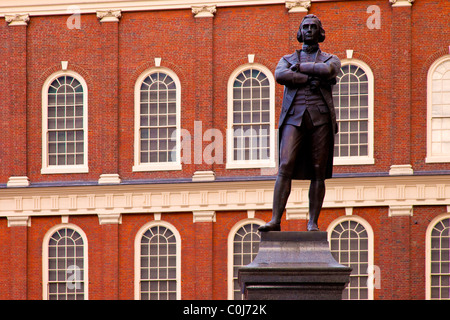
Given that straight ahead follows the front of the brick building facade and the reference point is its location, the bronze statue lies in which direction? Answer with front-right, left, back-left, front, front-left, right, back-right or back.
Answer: front

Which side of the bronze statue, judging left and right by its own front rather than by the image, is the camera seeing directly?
front

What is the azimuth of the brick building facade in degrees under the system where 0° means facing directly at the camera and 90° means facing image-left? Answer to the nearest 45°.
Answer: approximately 0°

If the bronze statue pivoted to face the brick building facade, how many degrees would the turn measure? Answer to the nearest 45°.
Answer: approximately 180°

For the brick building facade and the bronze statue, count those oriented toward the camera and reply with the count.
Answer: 2

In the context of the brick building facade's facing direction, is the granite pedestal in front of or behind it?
in front
